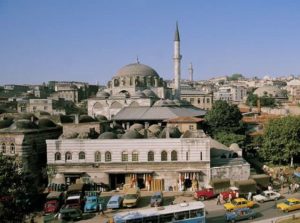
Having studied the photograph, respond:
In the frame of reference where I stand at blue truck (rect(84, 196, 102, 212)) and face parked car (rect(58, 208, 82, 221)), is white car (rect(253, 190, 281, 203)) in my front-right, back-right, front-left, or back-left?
back-left

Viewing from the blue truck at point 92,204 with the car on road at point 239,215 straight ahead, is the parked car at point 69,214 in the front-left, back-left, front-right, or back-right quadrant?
back-right

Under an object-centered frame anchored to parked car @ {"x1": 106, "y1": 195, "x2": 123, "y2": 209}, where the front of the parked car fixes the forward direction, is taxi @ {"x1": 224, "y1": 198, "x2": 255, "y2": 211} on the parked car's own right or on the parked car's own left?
on the parked car's own left

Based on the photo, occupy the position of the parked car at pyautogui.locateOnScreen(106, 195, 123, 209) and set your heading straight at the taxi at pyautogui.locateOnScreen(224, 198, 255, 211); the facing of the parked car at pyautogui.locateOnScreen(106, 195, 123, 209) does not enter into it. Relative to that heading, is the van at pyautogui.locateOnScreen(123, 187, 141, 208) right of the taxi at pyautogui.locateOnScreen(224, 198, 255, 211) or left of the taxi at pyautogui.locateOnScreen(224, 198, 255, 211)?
left

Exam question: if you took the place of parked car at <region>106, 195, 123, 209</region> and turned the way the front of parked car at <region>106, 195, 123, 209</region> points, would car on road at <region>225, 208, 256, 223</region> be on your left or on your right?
on your left

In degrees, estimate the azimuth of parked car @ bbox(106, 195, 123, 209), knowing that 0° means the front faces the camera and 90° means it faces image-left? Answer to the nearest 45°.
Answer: approximately 45°

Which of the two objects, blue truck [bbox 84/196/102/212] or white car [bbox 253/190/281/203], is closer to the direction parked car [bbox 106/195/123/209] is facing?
the blue truck

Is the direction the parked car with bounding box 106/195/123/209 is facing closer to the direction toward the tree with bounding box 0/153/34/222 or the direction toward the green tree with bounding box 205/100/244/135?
the tree

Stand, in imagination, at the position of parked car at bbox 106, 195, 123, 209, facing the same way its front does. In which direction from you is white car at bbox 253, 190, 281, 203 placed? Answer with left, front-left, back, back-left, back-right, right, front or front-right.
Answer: back-left

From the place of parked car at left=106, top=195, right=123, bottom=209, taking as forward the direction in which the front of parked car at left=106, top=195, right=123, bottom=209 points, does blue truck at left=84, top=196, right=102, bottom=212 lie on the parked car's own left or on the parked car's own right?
on the parked car's own right

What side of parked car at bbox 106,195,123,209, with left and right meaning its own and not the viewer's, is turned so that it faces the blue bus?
left

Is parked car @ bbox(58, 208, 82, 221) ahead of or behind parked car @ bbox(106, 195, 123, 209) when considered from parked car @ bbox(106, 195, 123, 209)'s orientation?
ahead

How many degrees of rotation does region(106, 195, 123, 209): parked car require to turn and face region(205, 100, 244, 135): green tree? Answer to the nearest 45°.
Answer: approximately 180°

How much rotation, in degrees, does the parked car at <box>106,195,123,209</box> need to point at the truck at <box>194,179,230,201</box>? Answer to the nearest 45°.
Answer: approximately 135° to its left
